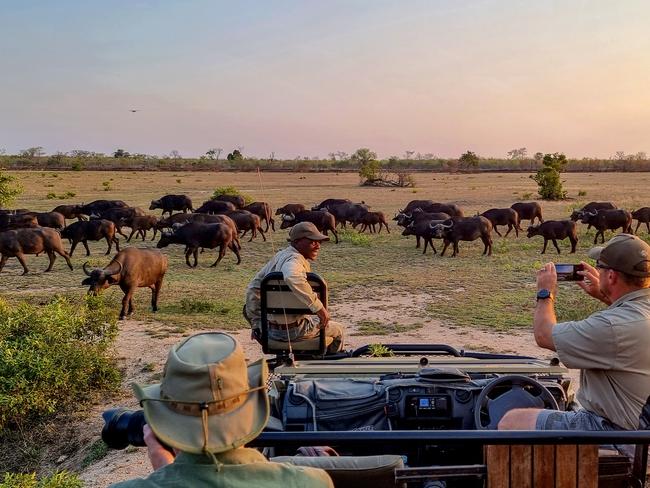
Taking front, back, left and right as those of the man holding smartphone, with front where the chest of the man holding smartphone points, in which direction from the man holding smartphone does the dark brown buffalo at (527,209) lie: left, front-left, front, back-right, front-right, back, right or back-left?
front-right

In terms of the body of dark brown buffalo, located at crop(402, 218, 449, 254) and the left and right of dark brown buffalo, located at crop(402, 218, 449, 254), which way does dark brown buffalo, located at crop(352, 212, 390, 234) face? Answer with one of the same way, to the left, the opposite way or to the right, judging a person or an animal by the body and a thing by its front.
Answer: the same way

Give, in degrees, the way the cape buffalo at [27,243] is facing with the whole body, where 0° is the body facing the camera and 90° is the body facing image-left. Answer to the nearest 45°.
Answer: approximately 90°

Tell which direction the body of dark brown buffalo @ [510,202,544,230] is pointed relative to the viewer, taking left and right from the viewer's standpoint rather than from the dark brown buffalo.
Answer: facing to the left of the viewer

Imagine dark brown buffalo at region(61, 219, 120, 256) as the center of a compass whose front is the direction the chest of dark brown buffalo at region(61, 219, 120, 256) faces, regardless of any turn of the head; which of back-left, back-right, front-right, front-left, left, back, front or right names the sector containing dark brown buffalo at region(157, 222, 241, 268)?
back-left

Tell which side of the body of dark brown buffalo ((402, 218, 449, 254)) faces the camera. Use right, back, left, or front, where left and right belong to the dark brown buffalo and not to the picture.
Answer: left

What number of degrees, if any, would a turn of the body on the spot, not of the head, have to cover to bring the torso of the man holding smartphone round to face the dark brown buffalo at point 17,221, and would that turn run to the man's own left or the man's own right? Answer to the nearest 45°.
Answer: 0° — they already face it

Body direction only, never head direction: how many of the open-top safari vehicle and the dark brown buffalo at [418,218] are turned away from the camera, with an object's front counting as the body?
1

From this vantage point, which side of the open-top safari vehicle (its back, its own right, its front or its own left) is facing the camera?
back

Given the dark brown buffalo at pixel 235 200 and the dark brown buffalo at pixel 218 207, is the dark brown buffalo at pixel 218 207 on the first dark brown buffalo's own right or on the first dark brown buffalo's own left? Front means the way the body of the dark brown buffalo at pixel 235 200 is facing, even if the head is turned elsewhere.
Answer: on the first dark brown buffalo's own left

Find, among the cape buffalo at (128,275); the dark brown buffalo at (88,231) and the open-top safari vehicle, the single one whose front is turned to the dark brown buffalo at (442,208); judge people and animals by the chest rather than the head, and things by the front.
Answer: the open-top safari vehicle

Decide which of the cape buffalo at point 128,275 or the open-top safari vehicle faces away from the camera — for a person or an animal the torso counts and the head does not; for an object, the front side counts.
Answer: the open-top safari vehicle

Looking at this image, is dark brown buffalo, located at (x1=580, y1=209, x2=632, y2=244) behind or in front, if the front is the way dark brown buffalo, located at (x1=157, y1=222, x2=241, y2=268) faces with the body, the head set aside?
behind

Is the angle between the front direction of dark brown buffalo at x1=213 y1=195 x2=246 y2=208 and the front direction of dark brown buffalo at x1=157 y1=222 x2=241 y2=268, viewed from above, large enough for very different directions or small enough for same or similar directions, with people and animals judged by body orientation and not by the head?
same or similar directions

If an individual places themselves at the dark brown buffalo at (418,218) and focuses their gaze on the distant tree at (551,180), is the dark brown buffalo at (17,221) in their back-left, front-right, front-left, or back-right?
back-left

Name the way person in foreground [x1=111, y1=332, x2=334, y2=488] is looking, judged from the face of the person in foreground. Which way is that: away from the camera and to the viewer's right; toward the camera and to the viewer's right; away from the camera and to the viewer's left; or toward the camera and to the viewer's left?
away from the camera and to the viewer's left

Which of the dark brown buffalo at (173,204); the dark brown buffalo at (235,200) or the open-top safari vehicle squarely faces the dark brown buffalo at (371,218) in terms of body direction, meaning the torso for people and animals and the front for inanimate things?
the open-top safari vehicle
